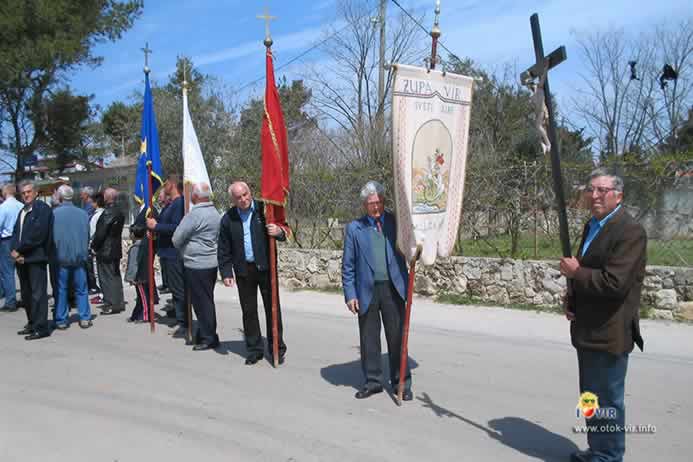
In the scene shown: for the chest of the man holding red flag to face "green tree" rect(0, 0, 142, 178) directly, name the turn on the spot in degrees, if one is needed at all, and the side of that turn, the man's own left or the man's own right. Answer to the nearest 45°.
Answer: approximately 135° to the man's own right

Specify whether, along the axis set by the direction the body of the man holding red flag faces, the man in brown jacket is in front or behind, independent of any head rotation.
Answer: in front

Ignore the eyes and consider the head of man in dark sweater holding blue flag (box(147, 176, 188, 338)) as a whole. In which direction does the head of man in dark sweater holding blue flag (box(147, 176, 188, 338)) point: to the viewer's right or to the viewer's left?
to the viewer's left

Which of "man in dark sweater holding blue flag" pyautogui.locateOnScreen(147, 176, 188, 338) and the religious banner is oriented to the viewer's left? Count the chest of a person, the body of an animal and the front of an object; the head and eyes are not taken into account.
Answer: the man in dark sweater holding blue flag

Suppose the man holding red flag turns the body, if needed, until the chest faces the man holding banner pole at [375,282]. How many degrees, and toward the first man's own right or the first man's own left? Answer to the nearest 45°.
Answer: approximately 45° to the first man's own left

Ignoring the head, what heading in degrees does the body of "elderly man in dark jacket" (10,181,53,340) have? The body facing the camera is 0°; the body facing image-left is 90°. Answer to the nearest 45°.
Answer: approximately 45°

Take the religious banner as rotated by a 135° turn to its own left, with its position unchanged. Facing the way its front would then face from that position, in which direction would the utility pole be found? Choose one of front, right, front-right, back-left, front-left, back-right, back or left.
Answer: front-left

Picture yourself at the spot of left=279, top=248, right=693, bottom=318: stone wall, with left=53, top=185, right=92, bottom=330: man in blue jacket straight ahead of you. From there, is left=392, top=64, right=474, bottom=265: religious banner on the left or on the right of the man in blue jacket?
left

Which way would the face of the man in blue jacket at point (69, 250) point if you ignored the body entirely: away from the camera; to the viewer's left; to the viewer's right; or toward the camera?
away from the camera

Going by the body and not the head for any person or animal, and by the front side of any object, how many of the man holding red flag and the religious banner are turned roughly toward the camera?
2

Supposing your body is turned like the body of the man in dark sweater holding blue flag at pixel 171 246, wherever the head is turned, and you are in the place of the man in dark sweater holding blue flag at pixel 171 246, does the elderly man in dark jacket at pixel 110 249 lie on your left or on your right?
on your right

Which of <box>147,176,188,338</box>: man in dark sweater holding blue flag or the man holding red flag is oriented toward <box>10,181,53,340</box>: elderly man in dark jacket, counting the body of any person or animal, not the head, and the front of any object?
<box>147,176,188,338</box>: man in dark sweater holding blue flag

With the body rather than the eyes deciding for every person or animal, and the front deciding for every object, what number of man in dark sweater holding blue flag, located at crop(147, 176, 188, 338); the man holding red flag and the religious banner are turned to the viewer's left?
1

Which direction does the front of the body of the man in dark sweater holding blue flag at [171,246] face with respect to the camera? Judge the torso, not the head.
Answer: to the viewer's left

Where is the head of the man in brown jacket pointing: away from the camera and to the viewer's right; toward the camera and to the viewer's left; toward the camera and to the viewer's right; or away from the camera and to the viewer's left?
toward the camera and to the viewer's left

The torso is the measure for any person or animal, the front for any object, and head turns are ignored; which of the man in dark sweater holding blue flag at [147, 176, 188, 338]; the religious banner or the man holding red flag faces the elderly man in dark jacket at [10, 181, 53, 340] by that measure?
the man in dark sweater holding blue flag at [147, 176, 188, 338]

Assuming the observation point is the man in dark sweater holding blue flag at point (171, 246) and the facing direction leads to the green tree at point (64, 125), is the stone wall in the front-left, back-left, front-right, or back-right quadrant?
back-right
